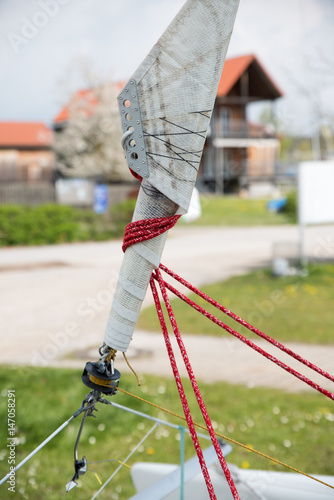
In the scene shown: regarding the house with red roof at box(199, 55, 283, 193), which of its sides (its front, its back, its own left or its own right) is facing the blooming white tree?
right

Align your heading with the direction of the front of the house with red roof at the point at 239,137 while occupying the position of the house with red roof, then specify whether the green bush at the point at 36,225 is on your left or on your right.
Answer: on your right

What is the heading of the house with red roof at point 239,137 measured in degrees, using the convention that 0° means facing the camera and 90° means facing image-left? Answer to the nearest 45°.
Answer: approximately 315°

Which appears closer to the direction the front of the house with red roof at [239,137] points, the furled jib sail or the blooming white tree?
the furled jib sail

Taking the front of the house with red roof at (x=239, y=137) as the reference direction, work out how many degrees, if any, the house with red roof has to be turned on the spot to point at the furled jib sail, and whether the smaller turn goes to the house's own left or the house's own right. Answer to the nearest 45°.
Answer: approximately 45° to the house's own right

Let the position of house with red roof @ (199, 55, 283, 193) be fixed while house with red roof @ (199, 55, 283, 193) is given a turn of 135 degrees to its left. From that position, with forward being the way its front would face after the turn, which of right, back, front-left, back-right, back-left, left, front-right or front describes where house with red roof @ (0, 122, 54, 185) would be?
left

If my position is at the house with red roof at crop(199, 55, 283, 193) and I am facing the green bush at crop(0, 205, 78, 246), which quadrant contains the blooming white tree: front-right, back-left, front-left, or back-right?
front-right
